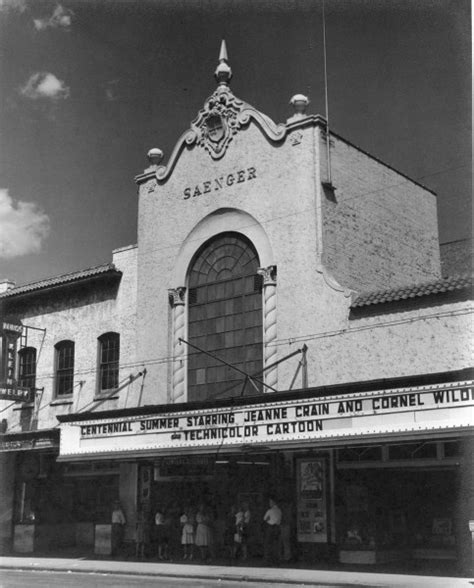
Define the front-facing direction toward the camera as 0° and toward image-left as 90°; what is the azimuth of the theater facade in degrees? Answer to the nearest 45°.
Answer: approximately 45°
